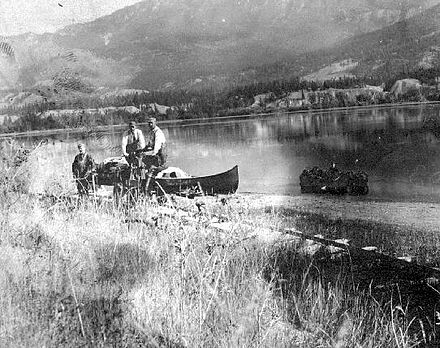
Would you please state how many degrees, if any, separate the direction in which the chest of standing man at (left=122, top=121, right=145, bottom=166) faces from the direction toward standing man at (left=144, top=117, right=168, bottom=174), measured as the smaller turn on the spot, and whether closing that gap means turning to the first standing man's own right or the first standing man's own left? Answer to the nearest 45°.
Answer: approximately 45° to the first standing man's own left

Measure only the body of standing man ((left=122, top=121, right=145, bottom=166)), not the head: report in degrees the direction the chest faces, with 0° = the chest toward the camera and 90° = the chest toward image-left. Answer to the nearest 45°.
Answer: approximately 0°
